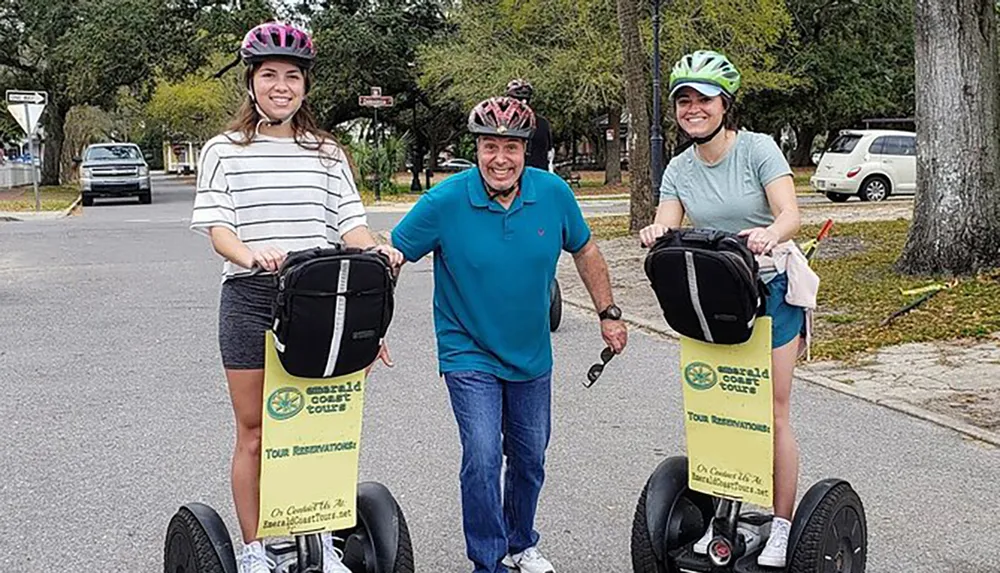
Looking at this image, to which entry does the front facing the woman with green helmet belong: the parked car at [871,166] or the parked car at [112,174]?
the parked car at [112,174]

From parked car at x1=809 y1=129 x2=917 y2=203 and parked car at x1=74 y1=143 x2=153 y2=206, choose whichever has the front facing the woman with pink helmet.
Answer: parked car at x1=74 y1=143 x2=153 y2=206

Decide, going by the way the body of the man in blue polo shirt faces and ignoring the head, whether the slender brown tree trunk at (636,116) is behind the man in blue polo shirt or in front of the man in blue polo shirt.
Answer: behind

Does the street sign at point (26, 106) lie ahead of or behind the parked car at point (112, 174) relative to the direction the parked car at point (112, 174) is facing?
ahead

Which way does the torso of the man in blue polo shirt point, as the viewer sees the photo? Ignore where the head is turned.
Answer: toward the camera

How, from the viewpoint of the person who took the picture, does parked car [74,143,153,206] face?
facing the viewer

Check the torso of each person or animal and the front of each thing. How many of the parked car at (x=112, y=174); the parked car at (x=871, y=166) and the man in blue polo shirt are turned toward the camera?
2

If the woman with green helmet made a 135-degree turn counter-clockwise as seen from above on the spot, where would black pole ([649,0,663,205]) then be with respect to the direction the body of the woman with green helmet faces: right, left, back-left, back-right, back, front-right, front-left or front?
left

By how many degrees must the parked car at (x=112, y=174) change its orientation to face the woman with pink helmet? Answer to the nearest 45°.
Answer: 0° — it already faces them

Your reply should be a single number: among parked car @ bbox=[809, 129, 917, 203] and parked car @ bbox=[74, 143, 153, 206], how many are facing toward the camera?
1

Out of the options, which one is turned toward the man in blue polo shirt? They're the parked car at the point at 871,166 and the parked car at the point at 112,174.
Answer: the parked car at the point at 112,174

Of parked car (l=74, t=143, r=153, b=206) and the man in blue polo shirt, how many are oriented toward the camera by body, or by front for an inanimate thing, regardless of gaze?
2

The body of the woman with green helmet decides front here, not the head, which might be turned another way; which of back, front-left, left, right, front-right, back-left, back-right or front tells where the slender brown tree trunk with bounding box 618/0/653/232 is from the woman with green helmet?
back-right

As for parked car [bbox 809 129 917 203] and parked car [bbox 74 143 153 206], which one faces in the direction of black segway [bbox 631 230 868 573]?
parked car [bbox 74 143 153 206]
